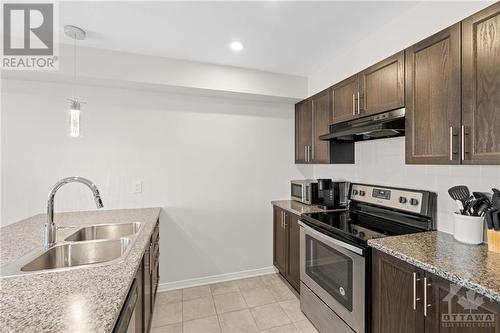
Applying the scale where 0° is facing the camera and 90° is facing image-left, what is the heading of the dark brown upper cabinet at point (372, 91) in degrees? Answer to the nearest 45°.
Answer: approximately 45°

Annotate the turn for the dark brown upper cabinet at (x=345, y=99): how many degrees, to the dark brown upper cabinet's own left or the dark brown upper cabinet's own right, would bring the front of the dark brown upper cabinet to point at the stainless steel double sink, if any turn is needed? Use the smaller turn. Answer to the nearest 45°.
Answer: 0° — it already faces it

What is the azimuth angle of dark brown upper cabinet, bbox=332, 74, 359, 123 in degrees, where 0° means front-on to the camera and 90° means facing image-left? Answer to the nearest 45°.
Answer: approximately 45°

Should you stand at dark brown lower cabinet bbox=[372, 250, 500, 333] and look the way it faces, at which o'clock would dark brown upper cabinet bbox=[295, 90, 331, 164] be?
The dark brown upper cabinet is roughly at 3 o'clock from the dark brown lower cabinet.

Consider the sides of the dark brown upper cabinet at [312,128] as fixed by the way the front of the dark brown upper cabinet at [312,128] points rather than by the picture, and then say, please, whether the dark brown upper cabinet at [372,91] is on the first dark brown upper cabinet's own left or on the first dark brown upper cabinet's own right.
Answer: on the first dark brown upper cabinet's own left

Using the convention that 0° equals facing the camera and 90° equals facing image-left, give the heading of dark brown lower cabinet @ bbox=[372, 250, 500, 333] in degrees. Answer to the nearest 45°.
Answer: approximately 45°
